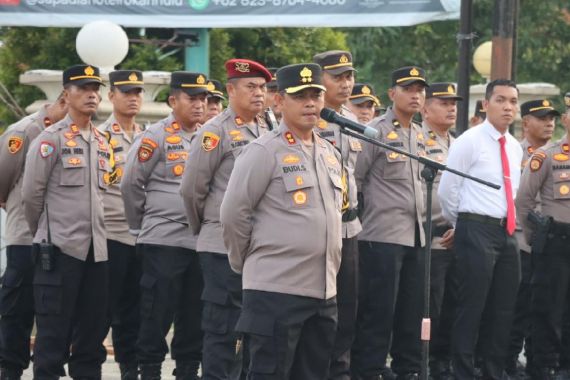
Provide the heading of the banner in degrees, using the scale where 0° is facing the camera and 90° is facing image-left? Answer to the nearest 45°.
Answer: approximately 0°

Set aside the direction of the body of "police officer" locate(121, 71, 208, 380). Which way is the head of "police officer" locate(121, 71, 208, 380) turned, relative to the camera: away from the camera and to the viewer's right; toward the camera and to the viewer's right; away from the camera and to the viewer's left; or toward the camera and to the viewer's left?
toward the camera and to the viewer's right

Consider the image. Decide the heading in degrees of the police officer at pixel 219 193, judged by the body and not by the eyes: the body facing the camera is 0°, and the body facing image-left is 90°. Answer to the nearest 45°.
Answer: approximately 315°

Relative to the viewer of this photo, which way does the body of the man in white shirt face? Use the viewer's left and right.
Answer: facing the viewer and to the right of the viewer

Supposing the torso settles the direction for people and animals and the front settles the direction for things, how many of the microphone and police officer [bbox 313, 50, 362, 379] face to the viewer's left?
1

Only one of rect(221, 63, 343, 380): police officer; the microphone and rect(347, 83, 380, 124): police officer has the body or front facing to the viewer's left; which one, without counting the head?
the microphone

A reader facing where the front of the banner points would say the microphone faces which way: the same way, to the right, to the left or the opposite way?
to the right

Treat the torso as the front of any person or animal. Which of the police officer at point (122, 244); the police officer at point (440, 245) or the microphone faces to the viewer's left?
the microphone
